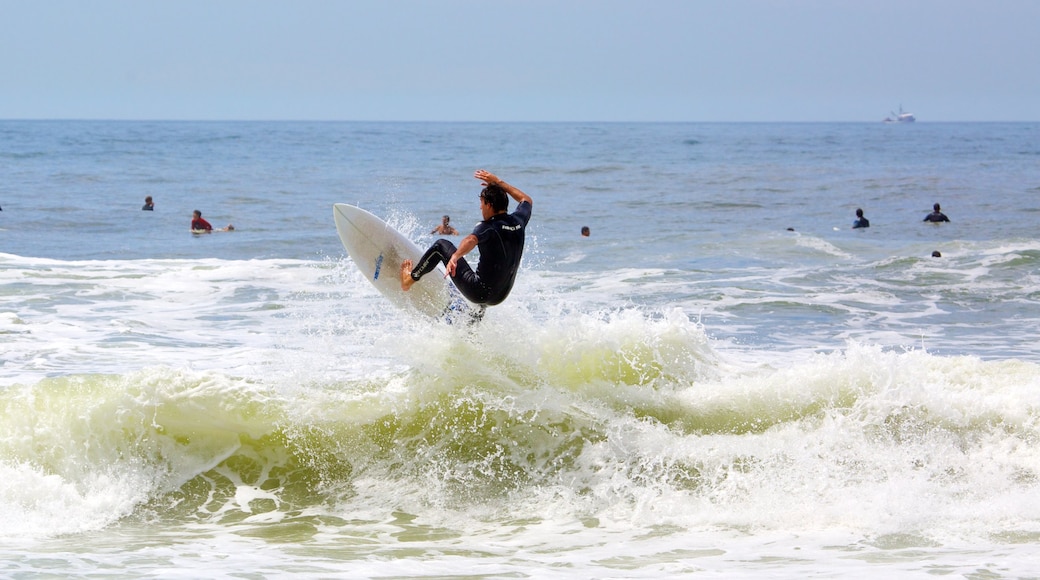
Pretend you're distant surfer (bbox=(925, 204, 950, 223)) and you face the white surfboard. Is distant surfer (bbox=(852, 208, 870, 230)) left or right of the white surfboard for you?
right

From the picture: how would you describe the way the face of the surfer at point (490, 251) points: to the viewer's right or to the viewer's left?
to the viewer's left

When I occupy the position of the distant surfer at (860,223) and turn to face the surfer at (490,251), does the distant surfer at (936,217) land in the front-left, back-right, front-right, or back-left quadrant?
back-left

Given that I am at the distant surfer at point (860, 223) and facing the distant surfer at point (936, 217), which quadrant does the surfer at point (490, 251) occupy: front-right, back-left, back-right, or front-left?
back-right

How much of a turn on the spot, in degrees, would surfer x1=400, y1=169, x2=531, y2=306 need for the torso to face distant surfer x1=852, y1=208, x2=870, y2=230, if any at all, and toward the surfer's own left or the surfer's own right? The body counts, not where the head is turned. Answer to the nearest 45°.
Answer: approximately 90° to the surfer's own right

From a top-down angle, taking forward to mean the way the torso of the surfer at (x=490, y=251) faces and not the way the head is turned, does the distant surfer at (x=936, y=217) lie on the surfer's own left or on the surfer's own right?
on the surfer's own right

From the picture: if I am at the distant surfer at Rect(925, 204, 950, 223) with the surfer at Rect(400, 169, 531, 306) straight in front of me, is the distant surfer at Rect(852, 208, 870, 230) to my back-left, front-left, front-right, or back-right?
front-right
